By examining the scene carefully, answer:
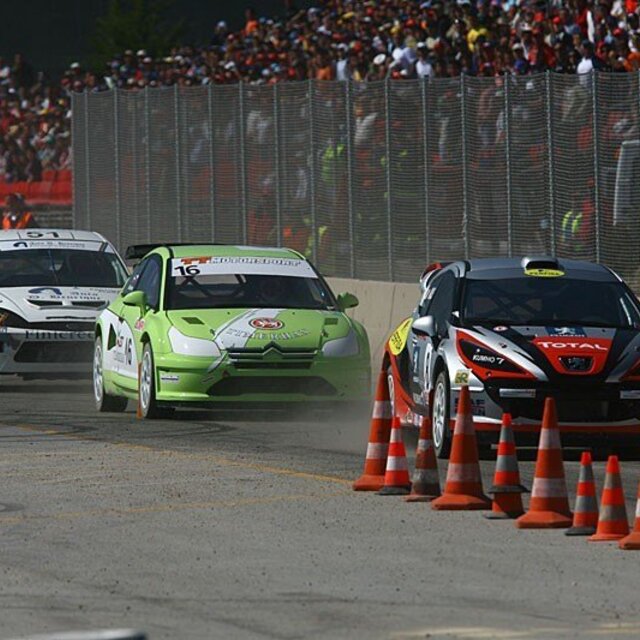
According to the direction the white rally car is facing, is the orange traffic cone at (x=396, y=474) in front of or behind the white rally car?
in front

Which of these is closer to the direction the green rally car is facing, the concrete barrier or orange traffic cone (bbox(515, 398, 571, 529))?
the orange traffic cone

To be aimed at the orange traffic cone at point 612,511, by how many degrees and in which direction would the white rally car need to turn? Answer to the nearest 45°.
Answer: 0° — it already faces it

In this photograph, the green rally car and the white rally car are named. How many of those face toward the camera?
2

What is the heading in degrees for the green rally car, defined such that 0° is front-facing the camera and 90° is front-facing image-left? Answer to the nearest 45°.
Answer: approximately 0°

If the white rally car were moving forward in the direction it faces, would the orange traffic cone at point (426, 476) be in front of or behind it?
in front

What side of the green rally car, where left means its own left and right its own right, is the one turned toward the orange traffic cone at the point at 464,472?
front

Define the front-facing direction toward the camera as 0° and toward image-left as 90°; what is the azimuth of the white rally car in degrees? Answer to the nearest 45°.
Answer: approximately 0°

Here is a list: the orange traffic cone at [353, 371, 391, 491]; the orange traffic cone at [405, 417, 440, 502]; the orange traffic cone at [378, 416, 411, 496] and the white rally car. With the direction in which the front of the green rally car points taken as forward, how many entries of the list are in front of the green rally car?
3
